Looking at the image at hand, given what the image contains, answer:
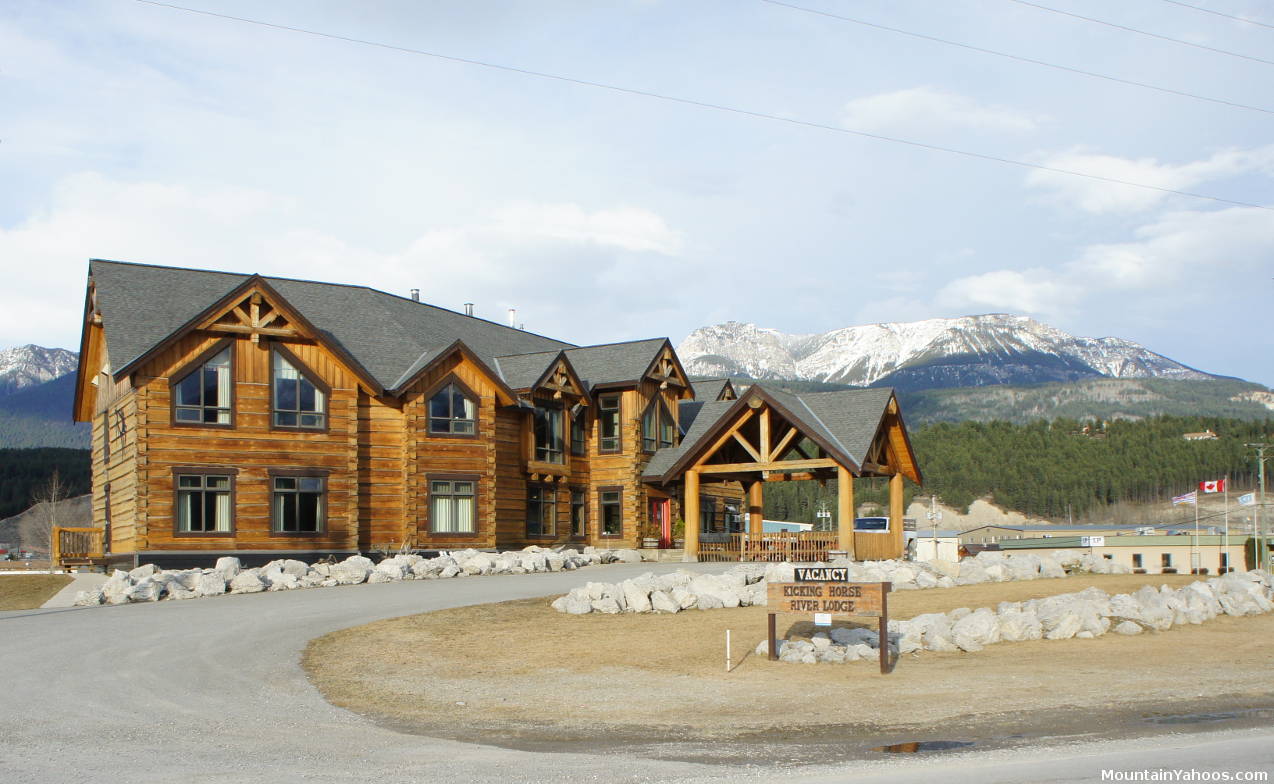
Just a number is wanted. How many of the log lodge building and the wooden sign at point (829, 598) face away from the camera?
0

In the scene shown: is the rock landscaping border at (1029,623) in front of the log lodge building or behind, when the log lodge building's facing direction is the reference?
in front

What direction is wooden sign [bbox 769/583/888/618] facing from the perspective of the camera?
toward the camera

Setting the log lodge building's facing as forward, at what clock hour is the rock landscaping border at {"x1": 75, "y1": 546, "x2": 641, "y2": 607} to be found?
The rock landscaping border is roughly at 2 o'clock from the log lodge building.

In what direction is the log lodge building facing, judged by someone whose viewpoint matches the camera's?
facing the viewer and to the right of the viewer

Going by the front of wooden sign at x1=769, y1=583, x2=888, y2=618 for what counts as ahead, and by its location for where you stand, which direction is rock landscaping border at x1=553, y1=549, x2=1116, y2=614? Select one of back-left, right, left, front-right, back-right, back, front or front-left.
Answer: back

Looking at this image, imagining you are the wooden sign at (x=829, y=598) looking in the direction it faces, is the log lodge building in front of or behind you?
behind

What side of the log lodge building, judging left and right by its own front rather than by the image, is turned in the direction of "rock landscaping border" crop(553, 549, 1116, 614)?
front

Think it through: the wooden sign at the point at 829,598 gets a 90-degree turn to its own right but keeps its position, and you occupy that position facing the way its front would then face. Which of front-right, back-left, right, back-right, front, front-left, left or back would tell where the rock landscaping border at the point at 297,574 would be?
front-right
